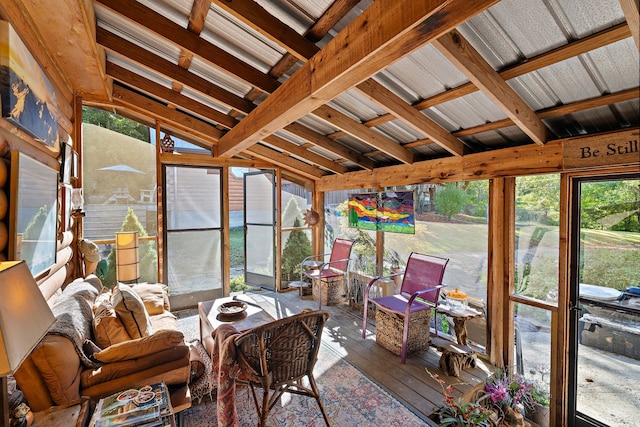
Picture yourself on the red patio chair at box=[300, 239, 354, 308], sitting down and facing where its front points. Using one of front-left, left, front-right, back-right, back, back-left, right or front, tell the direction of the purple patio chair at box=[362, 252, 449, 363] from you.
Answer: left

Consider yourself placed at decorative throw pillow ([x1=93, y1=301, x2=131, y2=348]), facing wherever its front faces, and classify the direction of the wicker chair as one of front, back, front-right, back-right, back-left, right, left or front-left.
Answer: front

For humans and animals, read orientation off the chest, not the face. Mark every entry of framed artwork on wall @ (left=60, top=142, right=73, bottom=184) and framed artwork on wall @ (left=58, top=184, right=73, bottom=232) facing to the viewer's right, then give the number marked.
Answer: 2

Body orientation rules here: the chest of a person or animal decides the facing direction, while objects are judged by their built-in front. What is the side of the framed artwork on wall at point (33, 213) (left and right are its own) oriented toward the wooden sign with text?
front

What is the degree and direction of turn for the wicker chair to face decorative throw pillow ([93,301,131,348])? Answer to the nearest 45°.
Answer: approximately 45° to its left

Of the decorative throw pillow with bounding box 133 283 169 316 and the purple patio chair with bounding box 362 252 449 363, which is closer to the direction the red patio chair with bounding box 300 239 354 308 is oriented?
the decorative throw pillow

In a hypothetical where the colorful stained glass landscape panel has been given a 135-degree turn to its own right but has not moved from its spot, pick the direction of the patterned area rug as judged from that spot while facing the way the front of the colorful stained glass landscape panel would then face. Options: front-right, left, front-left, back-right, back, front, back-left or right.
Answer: back

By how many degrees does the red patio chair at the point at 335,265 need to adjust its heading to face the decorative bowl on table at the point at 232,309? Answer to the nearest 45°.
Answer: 0° — it already faces it

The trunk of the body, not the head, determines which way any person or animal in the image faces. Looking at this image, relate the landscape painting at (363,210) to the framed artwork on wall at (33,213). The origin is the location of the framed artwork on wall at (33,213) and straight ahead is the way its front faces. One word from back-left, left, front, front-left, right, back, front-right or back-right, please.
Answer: front-left

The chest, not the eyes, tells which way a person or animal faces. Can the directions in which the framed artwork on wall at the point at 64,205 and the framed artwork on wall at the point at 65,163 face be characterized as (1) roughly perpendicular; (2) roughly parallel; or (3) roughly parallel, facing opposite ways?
roughly parallel

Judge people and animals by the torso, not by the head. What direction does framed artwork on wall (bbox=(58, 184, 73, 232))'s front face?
to the viewer's right

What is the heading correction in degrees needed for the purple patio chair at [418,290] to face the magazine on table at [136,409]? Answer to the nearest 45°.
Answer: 0° — it already faces it

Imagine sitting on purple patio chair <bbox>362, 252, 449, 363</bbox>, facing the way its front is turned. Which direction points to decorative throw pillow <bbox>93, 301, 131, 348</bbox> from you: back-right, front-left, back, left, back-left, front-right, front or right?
front

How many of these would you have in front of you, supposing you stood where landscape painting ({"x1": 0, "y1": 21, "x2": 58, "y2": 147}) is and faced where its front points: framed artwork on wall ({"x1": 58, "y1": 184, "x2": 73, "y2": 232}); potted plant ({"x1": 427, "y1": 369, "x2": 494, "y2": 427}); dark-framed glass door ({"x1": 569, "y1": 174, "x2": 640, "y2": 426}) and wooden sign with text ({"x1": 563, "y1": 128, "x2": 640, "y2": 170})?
3

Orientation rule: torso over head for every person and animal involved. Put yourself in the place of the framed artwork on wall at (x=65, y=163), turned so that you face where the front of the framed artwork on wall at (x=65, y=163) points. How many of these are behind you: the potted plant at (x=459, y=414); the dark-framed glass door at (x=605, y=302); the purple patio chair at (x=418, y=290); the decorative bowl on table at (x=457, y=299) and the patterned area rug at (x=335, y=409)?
0

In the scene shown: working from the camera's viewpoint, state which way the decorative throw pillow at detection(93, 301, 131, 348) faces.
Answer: facing the viewer and to the right of the viewer

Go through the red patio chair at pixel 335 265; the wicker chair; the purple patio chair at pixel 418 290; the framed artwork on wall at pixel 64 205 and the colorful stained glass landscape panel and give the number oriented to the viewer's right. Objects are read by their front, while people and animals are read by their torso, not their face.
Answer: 1

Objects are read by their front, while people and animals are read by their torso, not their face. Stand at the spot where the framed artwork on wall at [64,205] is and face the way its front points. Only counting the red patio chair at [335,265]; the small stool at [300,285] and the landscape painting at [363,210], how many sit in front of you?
3

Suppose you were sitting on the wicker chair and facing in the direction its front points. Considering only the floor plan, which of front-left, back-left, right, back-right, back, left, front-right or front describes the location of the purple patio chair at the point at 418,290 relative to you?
right
